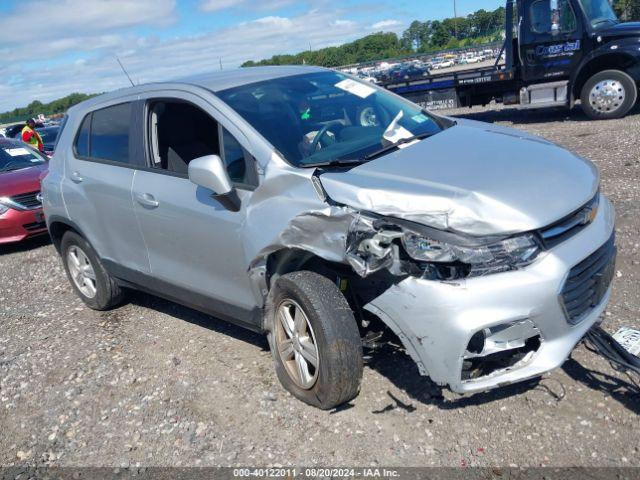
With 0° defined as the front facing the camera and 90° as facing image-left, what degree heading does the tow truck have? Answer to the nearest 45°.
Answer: approximately 270°

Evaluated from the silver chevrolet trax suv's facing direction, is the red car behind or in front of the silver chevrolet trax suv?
behind

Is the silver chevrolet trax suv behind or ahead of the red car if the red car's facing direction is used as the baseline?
ahead

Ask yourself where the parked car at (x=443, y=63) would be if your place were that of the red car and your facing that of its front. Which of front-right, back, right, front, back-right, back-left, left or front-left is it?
left

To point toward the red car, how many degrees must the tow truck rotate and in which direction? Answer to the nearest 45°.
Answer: approximately 135° to its right

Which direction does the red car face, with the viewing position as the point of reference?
facing the viewer and to the right of the viewer

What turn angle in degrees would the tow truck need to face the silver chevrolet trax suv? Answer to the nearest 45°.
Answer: approximately 90° to its right

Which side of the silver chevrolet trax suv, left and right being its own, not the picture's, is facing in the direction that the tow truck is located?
left

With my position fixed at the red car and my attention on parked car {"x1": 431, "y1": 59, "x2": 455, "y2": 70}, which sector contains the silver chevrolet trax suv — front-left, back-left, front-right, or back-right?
back-right

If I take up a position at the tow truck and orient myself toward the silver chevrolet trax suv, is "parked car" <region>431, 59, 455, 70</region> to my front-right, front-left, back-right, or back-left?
back-right

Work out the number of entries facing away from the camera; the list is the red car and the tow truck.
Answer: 0
